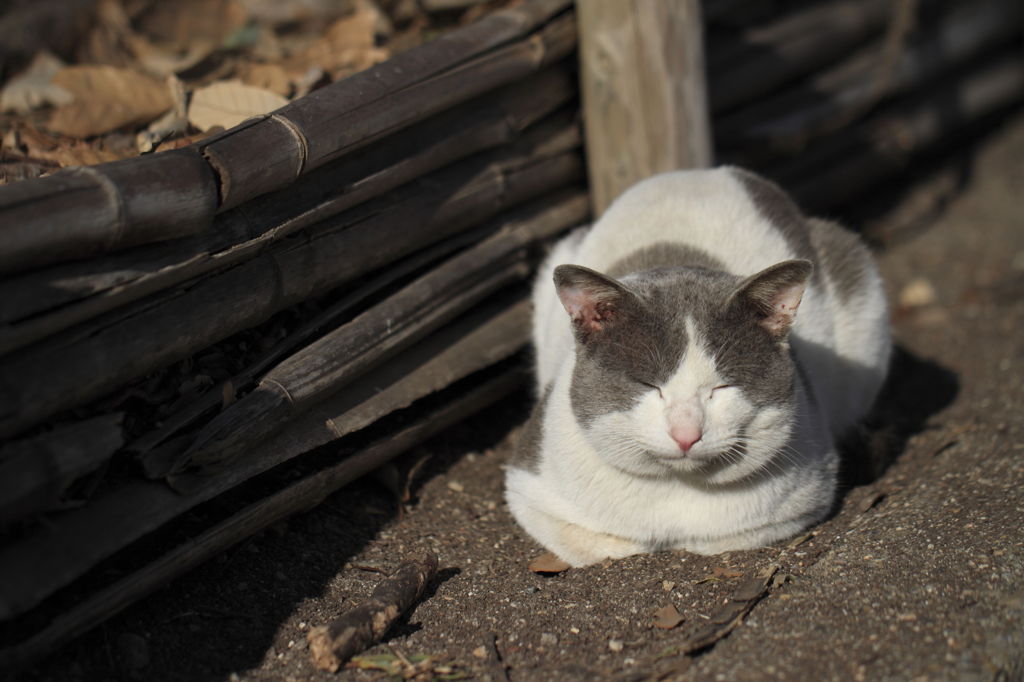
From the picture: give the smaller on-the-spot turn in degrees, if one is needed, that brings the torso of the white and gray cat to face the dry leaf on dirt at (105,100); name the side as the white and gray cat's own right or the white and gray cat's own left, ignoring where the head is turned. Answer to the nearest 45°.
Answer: approximately 135° to the white and gray cat's own right

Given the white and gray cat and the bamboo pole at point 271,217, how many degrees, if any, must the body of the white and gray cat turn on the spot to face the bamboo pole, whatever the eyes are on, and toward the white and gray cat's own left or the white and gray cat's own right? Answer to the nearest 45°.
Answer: approximately 90° to the white and gray cat's own right

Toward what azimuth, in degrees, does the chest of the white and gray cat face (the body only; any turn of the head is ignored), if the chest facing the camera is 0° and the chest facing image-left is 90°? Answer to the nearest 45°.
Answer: approximately 0°

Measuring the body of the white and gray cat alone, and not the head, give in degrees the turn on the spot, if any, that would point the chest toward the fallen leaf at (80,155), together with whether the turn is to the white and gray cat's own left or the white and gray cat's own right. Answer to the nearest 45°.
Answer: approximately 90° to the white and gray cat's own right

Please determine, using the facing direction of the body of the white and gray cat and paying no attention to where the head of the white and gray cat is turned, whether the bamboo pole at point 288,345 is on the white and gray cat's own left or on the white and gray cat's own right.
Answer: on the white and gray cat's own right

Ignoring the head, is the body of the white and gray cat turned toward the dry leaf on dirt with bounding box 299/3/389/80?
no

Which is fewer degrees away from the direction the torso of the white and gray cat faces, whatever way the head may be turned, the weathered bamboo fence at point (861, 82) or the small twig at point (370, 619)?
the small twig

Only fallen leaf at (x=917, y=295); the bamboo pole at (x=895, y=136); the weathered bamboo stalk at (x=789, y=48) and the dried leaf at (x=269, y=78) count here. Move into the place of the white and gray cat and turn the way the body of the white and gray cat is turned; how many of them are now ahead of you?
0

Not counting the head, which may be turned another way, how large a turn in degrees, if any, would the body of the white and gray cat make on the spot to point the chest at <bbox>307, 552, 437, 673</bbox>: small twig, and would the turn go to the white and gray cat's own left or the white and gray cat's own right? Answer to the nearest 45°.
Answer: approximately 45° to the white and gray cat's own right

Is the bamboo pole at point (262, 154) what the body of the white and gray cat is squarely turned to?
no

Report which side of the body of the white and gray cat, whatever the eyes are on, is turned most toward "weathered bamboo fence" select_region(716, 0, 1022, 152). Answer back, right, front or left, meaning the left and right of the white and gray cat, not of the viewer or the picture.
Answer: back

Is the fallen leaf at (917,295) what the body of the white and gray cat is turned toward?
no

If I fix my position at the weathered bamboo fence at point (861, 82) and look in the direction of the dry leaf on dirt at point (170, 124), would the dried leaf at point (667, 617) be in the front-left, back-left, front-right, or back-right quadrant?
front-left

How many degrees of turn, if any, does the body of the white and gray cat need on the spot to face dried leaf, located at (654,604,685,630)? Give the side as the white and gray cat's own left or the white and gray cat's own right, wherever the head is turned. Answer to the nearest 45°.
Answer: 0° — it already faces it

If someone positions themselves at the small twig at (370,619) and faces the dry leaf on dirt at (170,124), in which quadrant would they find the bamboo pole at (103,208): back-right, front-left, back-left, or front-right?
front-left
